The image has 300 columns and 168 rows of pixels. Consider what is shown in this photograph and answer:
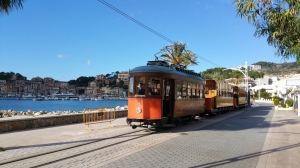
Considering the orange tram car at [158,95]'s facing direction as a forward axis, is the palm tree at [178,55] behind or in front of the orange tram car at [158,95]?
behind

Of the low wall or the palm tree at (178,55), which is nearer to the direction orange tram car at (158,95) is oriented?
the low wall
